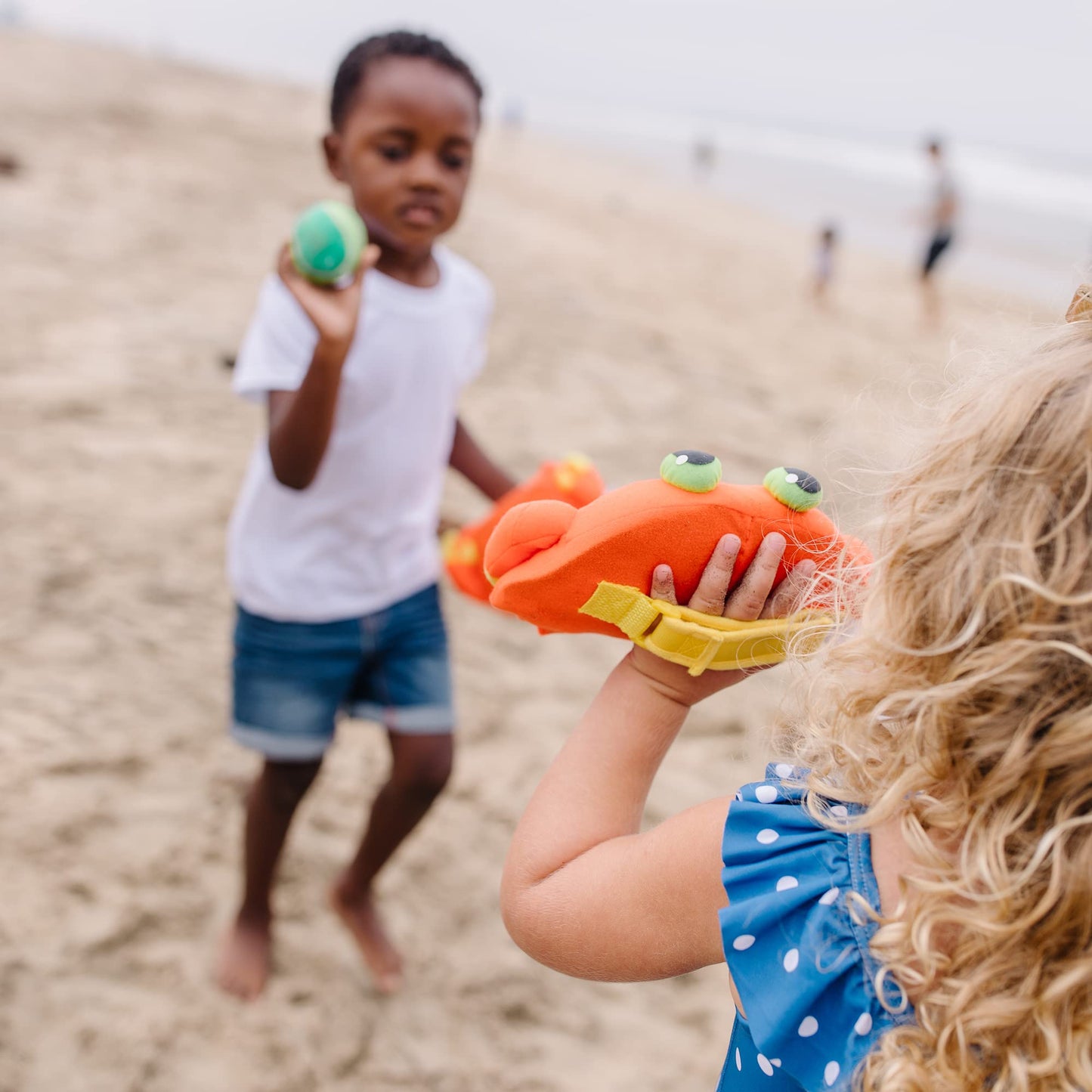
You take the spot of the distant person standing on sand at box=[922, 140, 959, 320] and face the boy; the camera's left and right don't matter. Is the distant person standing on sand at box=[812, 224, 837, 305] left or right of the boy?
right

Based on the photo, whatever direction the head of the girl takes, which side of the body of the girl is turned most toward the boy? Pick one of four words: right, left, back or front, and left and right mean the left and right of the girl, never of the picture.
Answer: front

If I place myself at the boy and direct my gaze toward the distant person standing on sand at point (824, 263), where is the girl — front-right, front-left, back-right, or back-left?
back-right

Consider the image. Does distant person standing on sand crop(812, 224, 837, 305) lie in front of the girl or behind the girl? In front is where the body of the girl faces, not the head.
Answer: in front

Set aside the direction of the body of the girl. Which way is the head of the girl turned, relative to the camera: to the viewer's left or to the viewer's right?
to the viewer's left

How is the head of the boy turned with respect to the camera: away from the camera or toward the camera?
toward the camera

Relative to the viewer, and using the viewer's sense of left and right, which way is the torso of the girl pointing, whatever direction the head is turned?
facing away from the viewer and to the left of the viewer

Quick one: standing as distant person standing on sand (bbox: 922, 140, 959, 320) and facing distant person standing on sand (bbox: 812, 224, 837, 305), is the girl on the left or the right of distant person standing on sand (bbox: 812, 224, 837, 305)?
left

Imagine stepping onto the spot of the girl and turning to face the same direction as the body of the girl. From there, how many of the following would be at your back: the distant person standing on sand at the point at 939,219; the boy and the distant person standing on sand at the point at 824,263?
0

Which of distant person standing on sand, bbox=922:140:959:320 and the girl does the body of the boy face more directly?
the girl

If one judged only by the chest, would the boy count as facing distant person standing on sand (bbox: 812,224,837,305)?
no

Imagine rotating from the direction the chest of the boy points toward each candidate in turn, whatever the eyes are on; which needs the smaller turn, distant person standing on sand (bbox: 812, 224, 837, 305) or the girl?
the girl

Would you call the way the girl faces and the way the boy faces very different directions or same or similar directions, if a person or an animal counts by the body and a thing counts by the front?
very different directions

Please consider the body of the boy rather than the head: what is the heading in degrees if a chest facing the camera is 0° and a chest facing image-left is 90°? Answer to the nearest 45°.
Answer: approximately 315°

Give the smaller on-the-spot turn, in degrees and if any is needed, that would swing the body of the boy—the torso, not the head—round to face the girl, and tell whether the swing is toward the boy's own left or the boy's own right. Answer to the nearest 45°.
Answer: approximately 45° to the boy's own right

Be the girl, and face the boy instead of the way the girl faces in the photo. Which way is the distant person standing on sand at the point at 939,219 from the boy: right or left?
right
